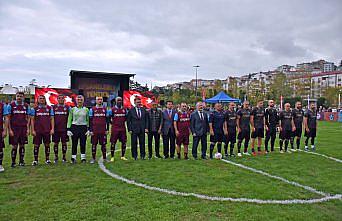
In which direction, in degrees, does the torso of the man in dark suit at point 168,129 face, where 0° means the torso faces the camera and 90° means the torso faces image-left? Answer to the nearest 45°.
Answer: approximately 0°

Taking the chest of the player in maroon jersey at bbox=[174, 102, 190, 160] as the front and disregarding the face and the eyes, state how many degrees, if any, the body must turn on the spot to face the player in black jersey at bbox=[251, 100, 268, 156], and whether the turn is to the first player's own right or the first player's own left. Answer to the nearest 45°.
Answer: approximately 135° to the first player's own left

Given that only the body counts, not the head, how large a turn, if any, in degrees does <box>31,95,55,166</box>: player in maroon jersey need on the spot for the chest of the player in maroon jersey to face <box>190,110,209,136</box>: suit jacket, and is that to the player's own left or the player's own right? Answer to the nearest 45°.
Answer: approximately 90° to the player's own left

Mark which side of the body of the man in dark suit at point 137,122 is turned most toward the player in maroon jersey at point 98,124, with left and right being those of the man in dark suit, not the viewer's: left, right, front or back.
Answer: right

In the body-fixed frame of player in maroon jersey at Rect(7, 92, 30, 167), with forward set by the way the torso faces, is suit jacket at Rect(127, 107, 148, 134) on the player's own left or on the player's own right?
on the player's own left

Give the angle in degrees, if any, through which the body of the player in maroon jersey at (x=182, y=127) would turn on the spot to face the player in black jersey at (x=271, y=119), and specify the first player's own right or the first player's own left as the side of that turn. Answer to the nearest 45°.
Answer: approximately 135° to the first player's own left

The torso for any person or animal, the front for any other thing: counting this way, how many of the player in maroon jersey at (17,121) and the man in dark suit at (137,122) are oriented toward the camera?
2

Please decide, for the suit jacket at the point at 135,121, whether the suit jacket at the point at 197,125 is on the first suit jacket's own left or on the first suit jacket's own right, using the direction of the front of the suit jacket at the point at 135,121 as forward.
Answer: on the first suit jacket's own left

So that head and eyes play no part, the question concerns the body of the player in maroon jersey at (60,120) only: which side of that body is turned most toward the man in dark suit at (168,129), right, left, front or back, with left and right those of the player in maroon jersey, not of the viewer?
left

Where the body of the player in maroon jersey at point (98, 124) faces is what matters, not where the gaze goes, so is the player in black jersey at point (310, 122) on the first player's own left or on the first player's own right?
on the first player's own left

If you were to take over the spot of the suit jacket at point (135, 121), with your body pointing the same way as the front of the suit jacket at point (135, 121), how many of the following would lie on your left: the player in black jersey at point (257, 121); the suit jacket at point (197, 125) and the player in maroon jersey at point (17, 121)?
2

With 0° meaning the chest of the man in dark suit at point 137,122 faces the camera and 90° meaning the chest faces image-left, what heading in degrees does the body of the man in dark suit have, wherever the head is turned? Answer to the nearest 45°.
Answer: approximately 0°
